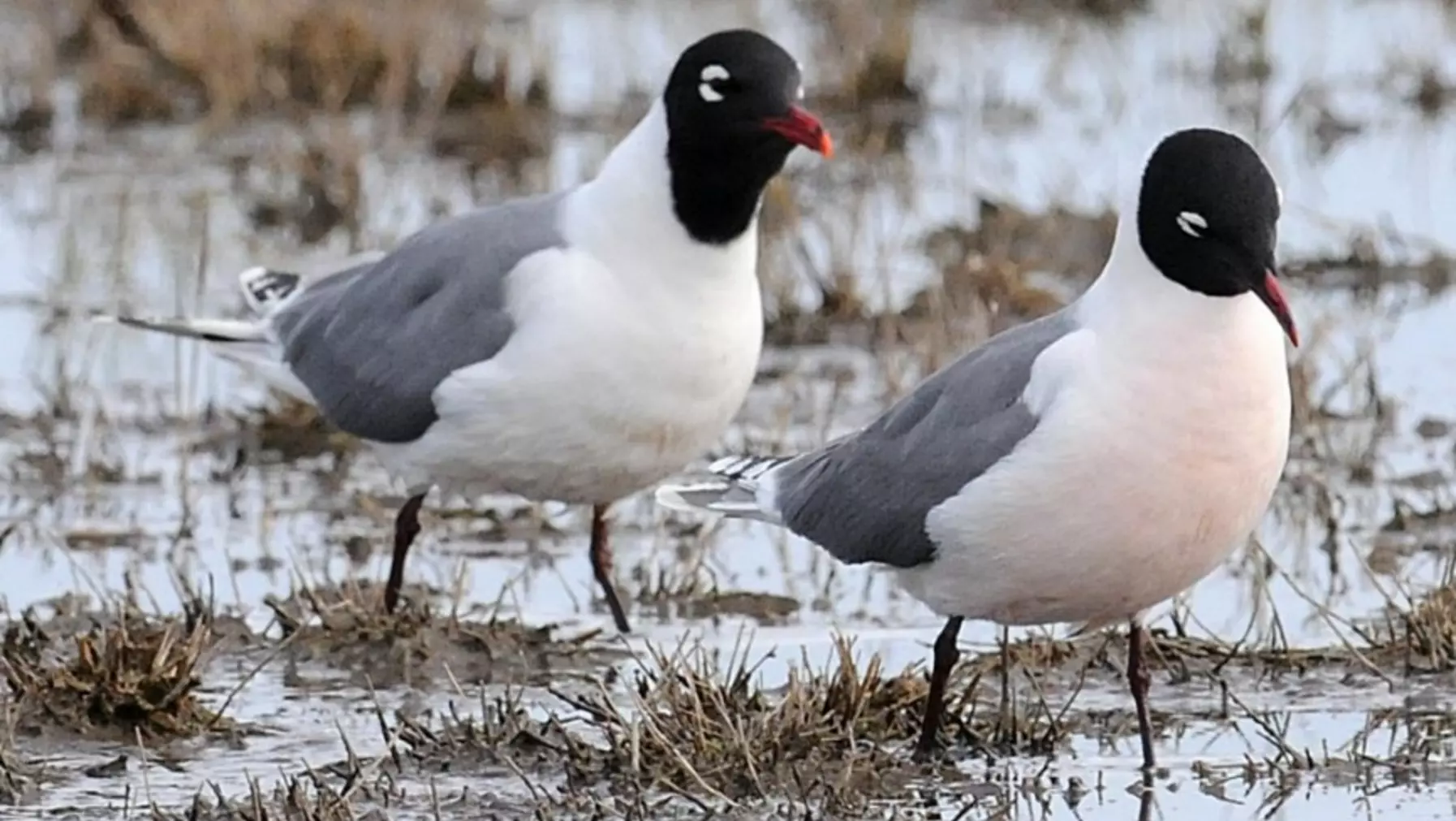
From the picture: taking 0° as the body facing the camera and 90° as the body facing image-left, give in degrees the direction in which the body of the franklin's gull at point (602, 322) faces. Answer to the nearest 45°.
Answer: approximately 315°

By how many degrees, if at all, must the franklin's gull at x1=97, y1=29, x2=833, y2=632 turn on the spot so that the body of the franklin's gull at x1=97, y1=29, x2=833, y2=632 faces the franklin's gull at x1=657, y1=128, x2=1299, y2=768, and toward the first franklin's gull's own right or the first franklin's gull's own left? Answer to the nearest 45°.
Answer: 0° — it already faces it

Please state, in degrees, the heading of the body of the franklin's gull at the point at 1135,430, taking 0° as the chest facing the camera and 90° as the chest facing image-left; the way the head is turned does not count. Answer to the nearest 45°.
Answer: approximately 315°

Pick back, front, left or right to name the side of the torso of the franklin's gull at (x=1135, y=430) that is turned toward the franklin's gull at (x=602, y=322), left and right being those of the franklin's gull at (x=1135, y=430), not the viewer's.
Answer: back
